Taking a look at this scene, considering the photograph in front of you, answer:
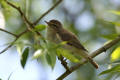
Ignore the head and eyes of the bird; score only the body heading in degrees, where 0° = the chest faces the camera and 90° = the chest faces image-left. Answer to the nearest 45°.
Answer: approximately 90°

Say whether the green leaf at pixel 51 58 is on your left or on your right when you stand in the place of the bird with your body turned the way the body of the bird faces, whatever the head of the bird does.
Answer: on your left
